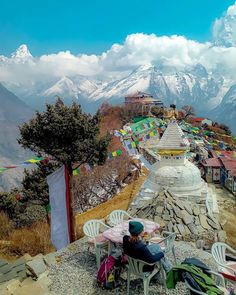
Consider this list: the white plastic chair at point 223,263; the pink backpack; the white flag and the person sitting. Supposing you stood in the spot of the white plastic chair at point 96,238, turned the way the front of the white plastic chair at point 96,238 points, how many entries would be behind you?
1

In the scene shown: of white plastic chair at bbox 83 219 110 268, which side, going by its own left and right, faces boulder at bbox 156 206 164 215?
left

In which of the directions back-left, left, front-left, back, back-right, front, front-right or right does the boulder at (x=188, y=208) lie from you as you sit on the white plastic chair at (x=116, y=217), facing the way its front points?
left

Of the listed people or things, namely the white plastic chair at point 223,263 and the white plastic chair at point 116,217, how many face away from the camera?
0

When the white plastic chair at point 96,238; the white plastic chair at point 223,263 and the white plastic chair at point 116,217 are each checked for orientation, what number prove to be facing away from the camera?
0

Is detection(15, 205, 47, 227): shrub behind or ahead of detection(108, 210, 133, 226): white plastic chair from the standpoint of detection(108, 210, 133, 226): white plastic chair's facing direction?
behind

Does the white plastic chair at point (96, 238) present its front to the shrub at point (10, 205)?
no

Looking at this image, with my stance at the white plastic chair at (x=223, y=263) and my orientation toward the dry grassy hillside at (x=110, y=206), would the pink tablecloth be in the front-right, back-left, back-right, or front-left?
front-left

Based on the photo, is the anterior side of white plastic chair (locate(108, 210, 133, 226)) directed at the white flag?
no

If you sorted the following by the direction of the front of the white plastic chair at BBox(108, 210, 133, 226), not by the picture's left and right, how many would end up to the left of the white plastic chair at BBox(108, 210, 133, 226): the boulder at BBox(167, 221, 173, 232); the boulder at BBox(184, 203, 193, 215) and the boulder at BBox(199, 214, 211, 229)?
3

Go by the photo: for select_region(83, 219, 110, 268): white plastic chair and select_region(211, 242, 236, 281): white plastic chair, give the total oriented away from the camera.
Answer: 0

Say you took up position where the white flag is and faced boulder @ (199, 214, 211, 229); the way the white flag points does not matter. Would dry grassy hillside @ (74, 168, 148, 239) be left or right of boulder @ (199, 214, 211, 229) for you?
left

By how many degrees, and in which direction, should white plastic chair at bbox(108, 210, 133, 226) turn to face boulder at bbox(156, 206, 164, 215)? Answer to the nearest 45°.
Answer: approximately 90° to its left

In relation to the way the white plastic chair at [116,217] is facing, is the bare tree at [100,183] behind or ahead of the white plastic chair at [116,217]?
behind

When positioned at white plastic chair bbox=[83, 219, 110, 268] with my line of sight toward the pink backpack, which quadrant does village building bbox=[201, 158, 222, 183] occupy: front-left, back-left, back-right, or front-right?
back-left

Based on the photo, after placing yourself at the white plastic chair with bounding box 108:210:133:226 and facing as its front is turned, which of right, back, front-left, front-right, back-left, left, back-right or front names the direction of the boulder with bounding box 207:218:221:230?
left

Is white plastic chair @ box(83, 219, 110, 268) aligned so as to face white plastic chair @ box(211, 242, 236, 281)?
yes
